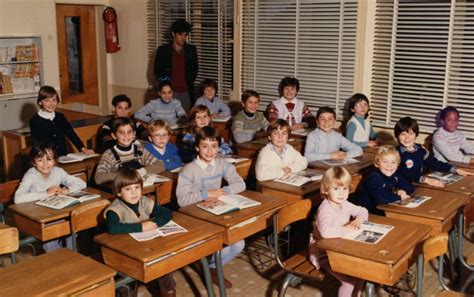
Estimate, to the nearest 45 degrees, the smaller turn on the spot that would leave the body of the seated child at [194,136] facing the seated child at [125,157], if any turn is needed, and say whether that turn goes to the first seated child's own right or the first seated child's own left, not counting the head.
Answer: approximately 90° to the first seated child's own right

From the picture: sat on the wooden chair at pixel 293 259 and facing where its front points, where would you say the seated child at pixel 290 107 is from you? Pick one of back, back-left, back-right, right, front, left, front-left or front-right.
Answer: back-left

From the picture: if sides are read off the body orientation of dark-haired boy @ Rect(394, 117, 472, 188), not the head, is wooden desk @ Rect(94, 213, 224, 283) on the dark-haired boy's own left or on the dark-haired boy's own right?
on the dark-haired boy's own right

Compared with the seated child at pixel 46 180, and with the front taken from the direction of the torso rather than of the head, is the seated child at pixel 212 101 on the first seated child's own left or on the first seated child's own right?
on the first seated child's own left

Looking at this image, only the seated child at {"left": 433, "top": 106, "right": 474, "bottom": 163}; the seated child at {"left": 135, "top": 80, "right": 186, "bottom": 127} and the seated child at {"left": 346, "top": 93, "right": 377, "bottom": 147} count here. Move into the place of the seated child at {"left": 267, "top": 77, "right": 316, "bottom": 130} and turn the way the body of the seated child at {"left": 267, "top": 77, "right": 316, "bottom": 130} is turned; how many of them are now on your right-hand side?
1

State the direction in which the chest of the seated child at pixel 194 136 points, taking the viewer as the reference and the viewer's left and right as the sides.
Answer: facing the viewer and to the right of the viewer

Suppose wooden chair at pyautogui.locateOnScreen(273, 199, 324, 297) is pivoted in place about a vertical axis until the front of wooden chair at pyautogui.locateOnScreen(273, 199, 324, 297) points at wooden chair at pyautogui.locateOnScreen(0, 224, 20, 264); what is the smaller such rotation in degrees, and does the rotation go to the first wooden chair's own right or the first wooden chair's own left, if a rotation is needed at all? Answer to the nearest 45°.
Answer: approximately 135° to the first wooden chair's own right

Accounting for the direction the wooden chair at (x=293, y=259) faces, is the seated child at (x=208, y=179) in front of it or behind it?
behind

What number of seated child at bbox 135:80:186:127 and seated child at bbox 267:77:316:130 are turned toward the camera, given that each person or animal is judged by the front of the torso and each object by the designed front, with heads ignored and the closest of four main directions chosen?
2

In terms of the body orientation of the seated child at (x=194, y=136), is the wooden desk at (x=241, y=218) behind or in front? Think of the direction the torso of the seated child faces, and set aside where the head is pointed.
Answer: in front

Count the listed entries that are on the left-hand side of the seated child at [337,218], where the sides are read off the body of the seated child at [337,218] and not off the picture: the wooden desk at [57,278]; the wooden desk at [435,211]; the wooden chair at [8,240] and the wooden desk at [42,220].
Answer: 1

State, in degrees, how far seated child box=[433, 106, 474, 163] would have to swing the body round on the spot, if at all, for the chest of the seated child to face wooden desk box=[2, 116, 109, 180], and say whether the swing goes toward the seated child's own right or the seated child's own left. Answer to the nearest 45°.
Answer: approximately 135° to the seated child's own right

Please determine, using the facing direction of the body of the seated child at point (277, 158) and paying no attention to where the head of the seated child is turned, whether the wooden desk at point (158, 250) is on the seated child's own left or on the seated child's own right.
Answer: on the seated child's own right
